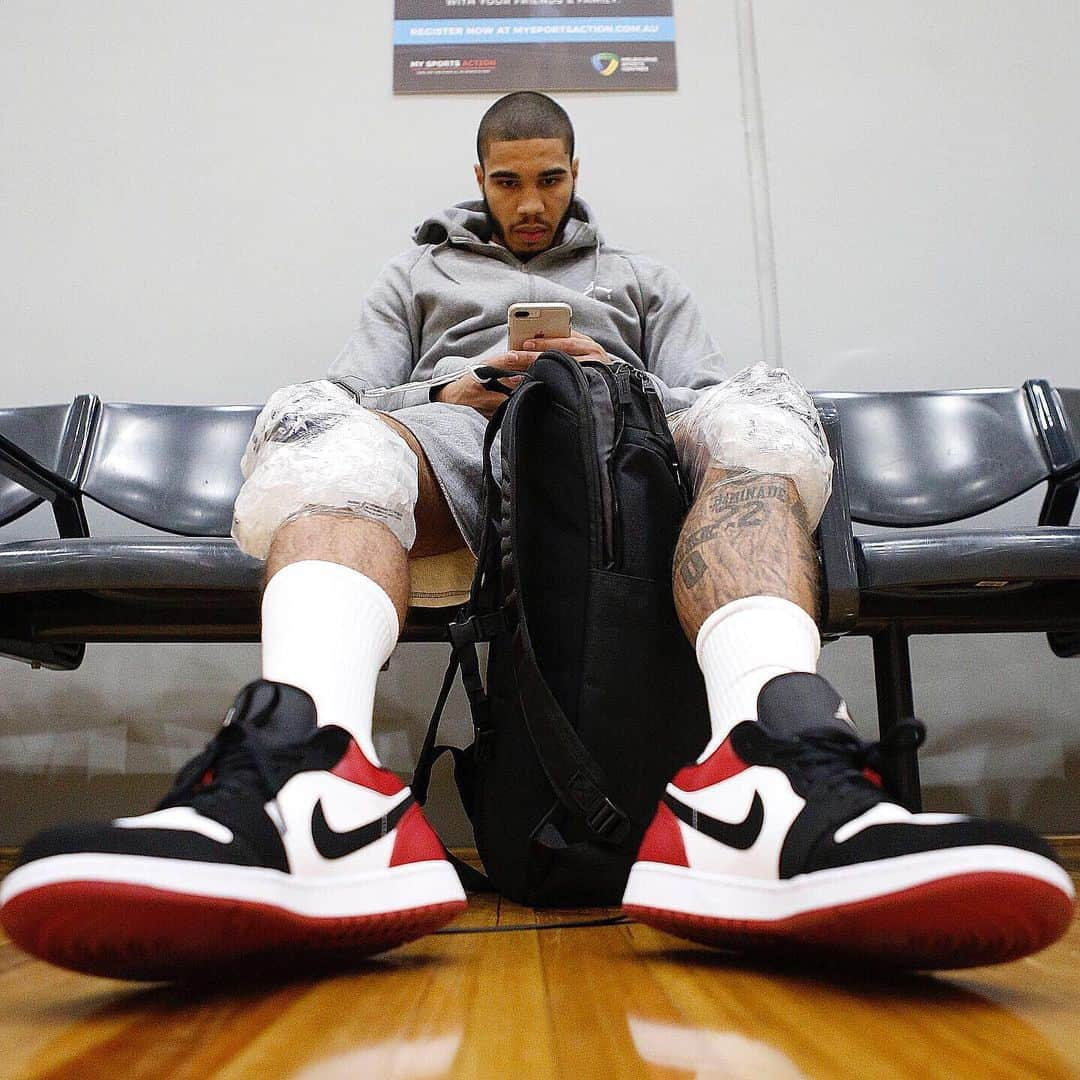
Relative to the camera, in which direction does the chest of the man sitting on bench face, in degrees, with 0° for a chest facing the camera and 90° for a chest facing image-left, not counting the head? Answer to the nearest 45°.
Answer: approximately 0°

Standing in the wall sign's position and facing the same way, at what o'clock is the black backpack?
The black backpack is roughly at 12 o'clock from the wall sign.

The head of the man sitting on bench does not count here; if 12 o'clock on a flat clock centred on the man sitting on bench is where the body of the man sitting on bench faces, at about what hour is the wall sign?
The wall sign is roughly at 6 o'clock from the man sitting on bench.

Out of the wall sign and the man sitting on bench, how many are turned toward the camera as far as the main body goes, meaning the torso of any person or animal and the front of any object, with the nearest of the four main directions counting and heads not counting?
2

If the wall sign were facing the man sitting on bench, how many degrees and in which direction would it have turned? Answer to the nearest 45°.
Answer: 0° — it already faces them
